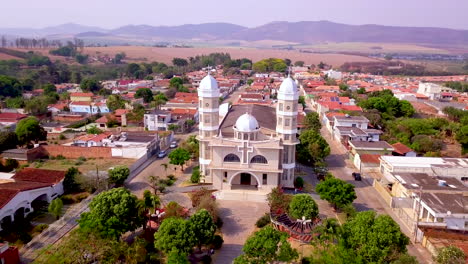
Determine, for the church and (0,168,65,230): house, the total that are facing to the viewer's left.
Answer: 0

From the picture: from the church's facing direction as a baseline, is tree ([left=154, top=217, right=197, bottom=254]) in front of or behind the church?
in front

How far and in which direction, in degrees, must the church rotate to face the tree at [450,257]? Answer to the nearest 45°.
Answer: approximately 45° to its left

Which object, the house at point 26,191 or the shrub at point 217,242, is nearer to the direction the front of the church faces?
the shrub

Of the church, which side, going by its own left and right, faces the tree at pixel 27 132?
right

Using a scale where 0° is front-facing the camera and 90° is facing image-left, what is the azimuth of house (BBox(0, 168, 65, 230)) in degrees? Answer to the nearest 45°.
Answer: approximately 315°

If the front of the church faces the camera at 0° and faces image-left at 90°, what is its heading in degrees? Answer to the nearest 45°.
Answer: approximately 0°

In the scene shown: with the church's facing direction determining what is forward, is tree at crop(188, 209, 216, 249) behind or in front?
in front
